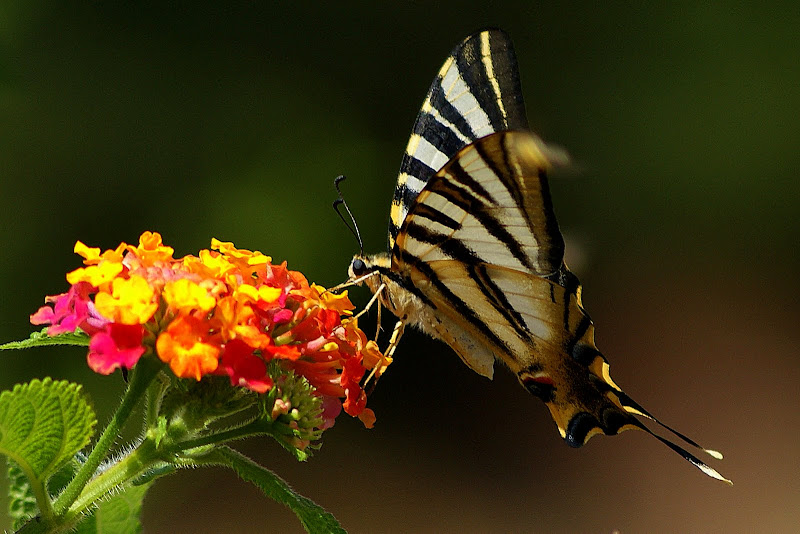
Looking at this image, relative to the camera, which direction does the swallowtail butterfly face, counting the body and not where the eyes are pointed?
to the viewer's left
